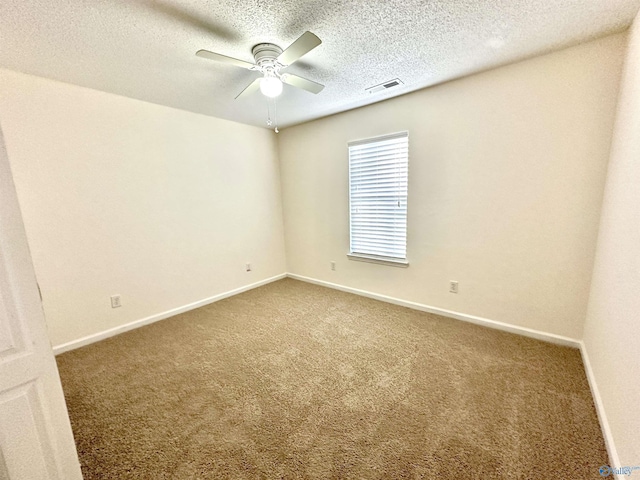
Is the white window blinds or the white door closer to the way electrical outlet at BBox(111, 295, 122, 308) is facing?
the white window blinds

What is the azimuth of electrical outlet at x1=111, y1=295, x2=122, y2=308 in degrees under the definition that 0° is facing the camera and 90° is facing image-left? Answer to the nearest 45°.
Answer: approximately 315°

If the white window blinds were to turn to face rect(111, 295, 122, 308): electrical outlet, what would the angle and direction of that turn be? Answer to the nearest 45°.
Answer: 0° — it already faces it

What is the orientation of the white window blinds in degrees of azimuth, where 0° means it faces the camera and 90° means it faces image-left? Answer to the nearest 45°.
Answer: approximately 45°
